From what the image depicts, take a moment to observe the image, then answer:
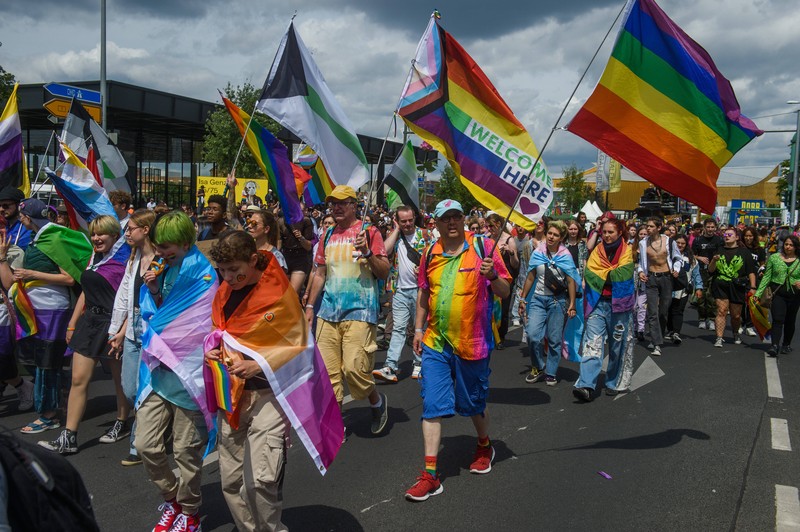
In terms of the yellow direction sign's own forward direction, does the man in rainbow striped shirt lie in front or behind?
in front

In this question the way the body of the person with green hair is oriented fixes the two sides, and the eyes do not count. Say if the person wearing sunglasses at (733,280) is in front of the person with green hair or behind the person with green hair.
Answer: behind

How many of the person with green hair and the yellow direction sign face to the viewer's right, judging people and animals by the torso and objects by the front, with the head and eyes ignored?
0

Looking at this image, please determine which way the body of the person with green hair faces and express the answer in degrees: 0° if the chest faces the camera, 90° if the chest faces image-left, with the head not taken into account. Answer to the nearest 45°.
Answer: approximately 45°

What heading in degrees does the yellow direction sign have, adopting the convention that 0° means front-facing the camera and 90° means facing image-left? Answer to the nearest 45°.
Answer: approximately 0°

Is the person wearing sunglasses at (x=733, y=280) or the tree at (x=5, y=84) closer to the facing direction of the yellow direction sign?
the person wearing sunglasses

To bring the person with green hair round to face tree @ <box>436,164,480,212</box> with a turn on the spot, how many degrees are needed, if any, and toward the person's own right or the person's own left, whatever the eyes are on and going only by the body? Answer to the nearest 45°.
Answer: approximately 180°

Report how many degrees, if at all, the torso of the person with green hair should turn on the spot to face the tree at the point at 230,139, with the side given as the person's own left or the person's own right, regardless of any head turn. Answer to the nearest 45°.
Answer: approximately 135° to the person's own right

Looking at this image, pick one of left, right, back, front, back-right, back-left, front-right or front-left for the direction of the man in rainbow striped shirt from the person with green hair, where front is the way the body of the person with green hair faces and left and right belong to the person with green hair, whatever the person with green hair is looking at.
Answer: back-left
